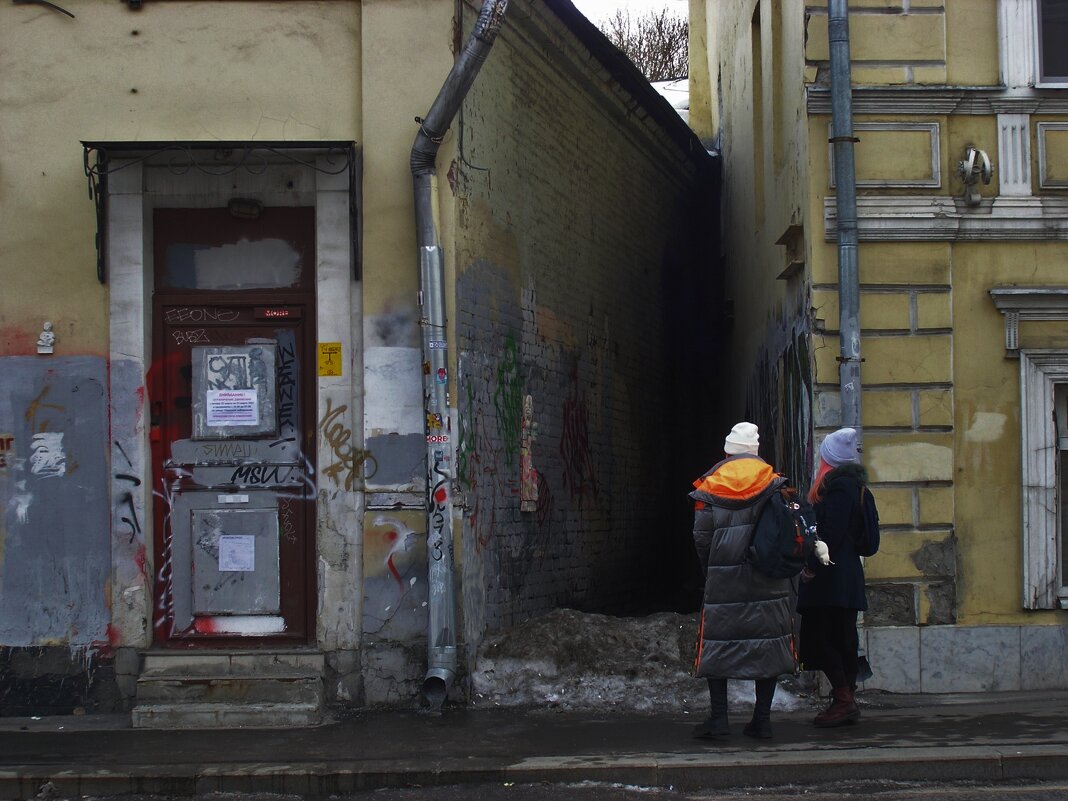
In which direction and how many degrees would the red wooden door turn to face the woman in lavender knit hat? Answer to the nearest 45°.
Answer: approximately 45° to its left

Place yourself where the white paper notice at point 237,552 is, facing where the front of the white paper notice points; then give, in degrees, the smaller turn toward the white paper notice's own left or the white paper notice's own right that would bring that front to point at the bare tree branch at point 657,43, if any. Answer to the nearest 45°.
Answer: approximately 135° to the white paper notice's own left

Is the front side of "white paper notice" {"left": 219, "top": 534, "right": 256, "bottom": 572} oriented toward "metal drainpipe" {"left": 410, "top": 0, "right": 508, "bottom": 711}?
no

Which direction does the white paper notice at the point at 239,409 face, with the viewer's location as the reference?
facing the viewer

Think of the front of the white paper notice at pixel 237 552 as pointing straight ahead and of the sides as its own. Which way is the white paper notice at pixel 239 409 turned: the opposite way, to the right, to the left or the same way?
the same way

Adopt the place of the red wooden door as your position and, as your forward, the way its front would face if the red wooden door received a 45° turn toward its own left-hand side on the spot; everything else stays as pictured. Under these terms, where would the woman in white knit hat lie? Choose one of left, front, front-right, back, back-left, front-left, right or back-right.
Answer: front

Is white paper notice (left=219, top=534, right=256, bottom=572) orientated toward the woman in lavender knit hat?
no

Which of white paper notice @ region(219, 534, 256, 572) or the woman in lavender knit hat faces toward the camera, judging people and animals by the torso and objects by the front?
the white paper notice

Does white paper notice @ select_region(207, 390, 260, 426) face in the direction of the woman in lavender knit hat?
no

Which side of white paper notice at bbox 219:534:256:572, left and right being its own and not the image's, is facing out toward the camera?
front

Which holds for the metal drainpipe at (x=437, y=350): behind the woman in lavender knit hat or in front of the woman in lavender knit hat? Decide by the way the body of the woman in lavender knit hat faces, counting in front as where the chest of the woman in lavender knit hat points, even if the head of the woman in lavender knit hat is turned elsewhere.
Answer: in front

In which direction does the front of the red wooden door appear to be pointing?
toward the camera

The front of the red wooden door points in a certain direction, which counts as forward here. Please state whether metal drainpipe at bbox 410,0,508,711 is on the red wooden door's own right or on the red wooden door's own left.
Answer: on the red wooden door's own left
